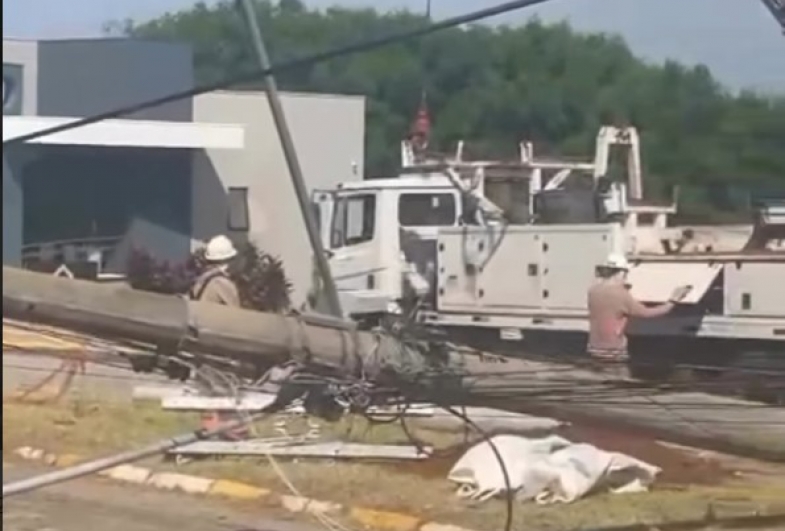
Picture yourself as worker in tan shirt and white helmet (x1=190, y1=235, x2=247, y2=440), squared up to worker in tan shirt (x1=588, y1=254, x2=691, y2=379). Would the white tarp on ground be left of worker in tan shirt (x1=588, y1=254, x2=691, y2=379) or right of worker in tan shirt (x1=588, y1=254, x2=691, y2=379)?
right

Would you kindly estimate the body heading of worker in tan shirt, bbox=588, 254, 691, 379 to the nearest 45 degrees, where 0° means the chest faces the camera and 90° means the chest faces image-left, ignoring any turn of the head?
approximately 225°

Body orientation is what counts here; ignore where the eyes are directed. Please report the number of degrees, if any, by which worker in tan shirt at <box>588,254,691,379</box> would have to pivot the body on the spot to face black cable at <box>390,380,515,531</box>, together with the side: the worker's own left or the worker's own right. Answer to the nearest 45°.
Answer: approximately 135° to the worker's own right
